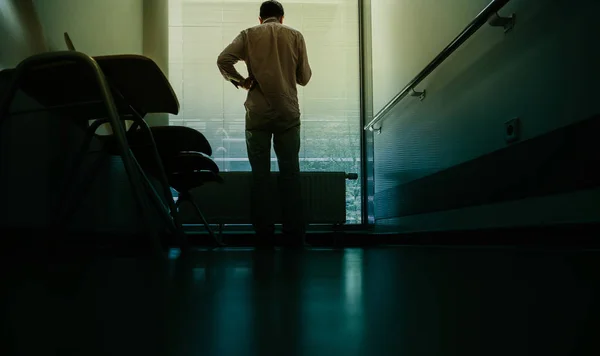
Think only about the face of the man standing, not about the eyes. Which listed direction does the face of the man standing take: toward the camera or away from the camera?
away from the camera

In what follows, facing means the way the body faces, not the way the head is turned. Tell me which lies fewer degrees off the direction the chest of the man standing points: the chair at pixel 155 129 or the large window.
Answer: the large window

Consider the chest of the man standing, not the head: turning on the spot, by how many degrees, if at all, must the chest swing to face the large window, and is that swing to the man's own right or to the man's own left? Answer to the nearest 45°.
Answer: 0° — they already face it

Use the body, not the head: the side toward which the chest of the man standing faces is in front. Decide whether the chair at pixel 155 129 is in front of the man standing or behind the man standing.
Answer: behind

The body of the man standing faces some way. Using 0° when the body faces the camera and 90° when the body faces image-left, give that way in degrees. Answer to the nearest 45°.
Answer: approximately 180°
